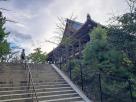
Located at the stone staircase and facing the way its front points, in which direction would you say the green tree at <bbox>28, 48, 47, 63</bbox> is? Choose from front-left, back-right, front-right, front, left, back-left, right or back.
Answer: back

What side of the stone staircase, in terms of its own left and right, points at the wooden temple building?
back

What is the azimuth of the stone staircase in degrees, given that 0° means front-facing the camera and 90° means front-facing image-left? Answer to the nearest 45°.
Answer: approximately 0°
